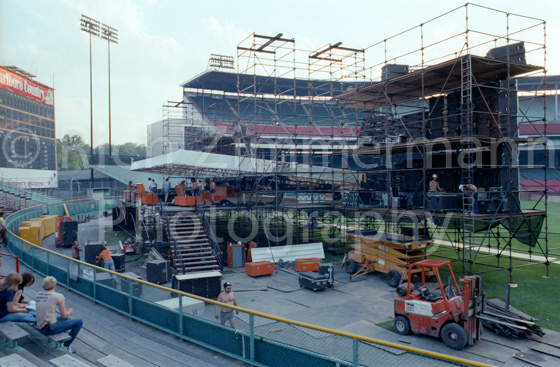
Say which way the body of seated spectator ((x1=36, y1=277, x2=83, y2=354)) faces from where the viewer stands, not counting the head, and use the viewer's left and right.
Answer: facing away from the viewer and to the right of the viewer

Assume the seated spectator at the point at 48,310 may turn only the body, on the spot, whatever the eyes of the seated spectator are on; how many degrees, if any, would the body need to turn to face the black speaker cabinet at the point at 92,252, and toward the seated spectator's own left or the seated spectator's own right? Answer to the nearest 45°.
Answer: approximately 45° to the seated spectator's own left

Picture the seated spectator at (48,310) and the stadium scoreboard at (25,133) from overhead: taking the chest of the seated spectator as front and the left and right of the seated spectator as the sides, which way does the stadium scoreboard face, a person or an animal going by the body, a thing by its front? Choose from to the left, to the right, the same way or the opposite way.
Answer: to the right

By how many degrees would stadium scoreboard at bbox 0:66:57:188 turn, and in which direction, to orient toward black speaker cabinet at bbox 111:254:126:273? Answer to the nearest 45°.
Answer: approximately 45° to its right

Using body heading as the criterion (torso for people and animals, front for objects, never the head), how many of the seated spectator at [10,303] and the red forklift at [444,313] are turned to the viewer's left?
0

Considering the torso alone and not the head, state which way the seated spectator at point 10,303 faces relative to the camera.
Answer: to the viewer's right

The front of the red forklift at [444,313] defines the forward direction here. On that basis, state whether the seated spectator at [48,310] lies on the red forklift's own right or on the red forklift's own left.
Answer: on the red forklift's own right

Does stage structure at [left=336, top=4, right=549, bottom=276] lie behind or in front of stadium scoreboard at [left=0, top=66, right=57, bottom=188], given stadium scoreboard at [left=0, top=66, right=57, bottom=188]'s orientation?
in front

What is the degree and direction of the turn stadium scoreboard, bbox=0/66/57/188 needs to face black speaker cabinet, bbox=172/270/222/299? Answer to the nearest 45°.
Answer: approximately 45° to its right

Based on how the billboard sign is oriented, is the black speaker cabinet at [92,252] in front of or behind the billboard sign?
in front

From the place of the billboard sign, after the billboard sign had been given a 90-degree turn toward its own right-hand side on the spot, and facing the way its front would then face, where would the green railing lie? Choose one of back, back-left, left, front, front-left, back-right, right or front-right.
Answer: front-left

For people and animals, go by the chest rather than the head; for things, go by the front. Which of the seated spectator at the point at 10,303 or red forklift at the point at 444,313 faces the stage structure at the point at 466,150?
the seated spectator

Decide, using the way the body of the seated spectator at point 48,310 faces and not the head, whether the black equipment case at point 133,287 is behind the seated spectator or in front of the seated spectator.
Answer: in front
